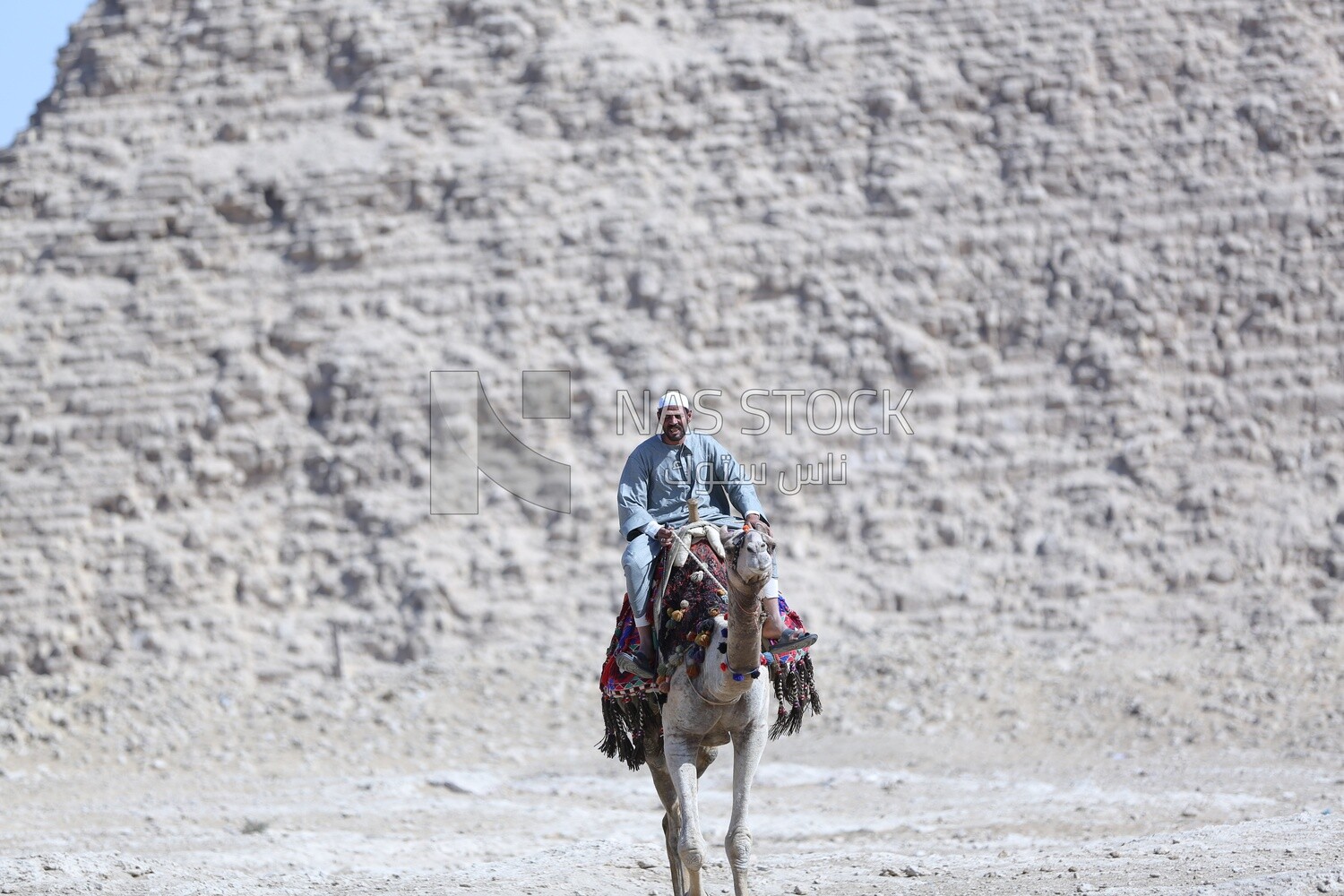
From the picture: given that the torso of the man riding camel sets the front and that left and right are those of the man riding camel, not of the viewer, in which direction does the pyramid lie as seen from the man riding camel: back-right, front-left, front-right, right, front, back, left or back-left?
back

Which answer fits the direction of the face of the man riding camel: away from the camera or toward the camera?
toward the camera

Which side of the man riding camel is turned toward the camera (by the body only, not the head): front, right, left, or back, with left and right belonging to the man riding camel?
front
